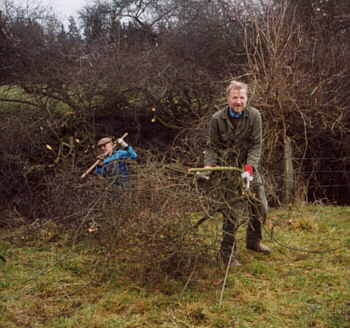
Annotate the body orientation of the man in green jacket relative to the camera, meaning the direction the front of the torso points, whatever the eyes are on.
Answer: toward the camera

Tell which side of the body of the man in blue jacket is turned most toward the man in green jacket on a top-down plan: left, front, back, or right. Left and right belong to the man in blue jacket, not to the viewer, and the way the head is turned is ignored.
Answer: left

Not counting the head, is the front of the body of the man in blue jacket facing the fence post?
no

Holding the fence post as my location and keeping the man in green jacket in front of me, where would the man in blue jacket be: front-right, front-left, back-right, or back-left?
front-right

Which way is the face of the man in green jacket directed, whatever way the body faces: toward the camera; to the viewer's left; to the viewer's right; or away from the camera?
toward the camera

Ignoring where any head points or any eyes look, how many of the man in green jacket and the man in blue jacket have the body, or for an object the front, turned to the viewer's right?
0

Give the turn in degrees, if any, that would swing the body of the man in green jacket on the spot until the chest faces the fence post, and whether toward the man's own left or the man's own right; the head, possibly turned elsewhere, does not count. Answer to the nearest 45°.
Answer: approximately 180°

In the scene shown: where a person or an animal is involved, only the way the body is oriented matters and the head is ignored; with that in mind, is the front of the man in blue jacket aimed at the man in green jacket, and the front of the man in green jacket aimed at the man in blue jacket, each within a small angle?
no
